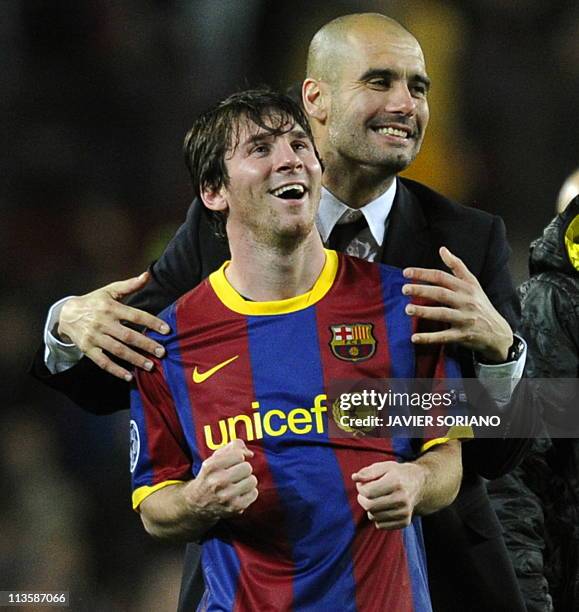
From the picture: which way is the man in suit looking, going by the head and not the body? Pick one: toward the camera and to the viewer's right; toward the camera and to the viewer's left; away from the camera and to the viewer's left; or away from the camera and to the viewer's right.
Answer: toward the camera and to the viewer's right

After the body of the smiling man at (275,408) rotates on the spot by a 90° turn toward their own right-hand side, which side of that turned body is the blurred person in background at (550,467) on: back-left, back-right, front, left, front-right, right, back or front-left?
back-right

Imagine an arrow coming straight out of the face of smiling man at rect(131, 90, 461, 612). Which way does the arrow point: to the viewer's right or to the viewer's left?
to the viewer's right

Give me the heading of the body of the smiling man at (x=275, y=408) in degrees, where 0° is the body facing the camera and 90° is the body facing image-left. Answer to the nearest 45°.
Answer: approximately 0°
